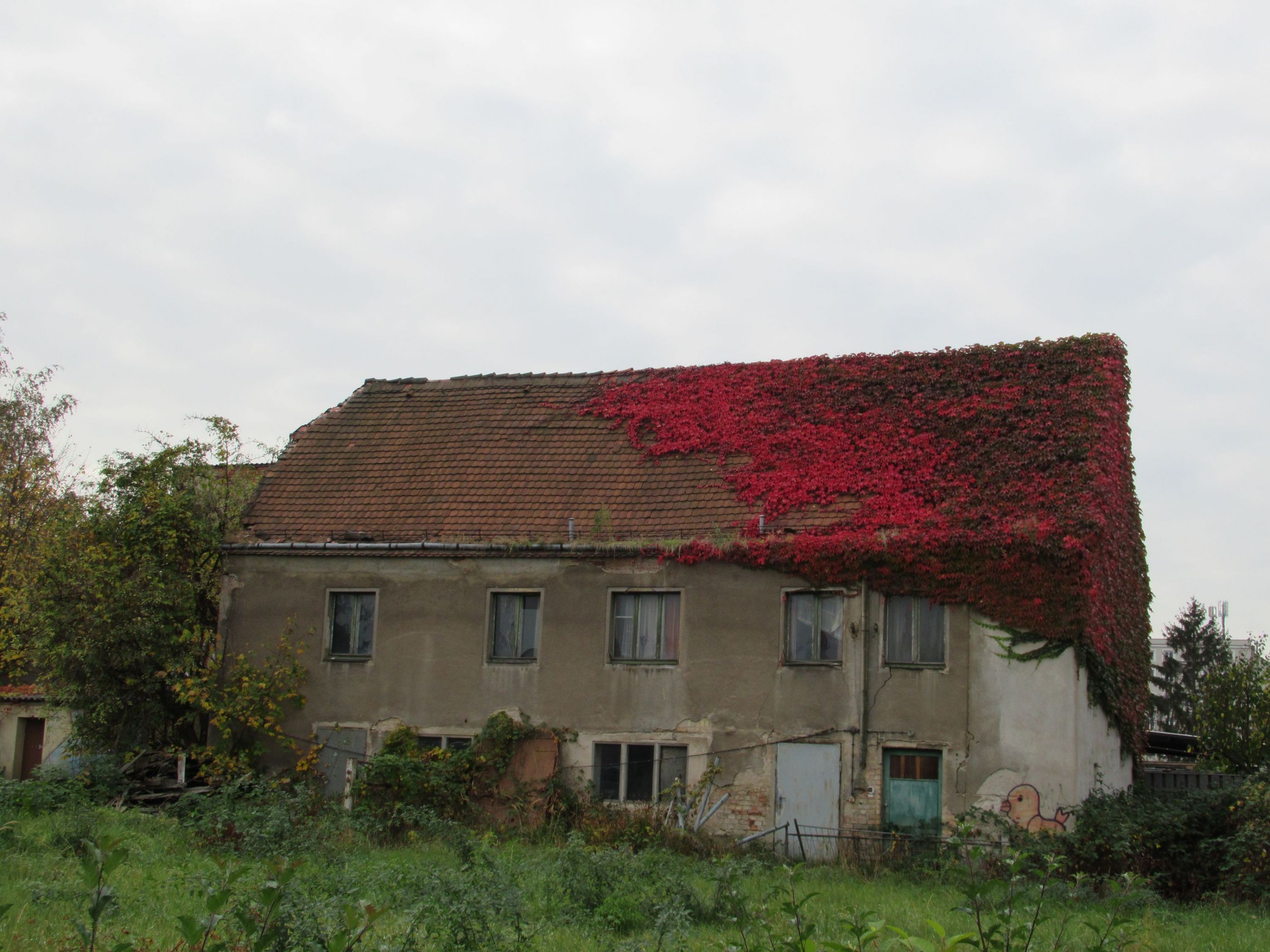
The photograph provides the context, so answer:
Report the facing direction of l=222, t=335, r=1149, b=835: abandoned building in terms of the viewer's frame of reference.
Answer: facing the viewer

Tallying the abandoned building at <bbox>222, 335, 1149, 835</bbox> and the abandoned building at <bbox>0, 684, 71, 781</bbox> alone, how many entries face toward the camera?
2

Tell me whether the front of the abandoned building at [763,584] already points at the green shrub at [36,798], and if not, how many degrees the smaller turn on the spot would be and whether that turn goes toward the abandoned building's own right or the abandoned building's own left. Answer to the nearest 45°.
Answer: approximately 90° to the abandoned building's own right

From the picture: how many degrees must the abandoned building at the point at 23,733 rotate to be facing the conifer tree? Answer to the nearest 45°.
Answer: approximately 90° to its left

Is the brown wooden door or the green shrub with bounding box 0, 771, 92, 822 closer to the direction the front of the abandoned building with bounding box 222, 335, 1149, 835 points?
the green shrub

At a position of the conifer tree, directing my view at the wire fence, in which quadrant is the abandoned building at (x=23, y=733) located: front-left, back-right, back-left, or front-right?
front-right

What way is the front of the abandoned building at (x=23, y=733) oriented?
toward the camera

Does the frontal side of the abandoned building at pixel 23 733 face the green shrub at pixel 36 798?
yes
